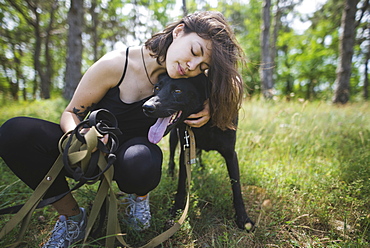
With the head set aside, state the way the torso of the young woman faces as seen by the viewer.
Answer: toward the camera
